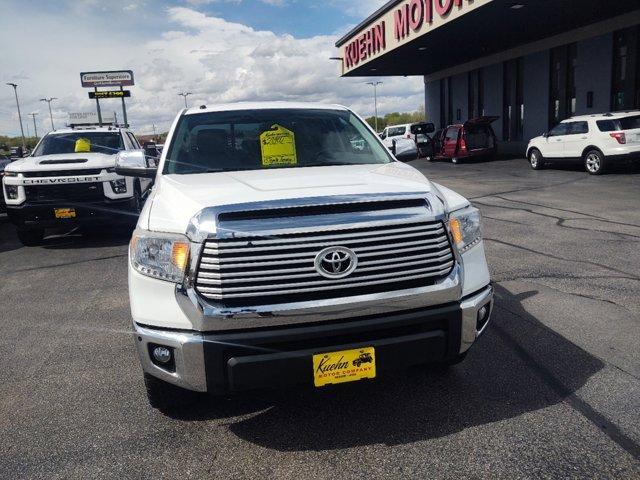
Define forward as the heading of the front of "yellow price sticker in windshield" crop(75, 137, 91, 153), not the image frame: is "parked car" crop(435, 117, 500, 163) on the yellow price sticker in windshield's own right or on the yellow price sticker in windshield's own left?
on the yellow price sticker in windshield's own left

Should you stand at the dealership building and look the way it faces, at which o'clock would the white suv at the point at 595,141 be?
The white suv is roughly at 10 o'clock from the dealership building.

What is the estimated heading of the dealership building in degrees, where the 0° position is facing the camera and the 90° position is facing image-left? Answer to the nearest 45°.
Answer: approximately 45°

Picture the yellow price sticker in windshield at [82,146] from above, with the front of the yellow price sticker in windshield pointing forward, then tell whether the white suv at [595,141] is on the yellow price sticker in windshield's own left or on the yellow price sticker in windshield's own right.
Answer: on the yellow price sticker in windshield's own left

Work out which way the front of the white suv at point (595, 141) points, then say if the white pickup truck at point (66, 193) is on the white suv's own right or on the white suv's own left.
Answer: on the white suv's own left

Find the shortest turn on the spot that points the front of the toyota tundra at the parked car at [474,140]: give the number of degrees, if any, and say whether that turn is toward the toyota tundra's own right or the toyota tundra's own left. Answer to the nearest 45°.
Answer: approximately 180°

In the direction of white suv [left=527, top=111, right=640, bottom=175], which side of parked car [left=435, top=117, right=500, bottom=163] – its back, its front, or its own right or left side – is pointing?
back

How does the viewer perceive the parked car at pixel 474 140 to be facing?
facing away from the viewer and to the left of the viewer

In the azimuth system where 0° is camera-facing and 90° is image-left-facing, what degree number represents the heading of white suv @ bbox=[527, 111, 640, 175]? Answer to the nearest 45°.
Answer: approximately 135°

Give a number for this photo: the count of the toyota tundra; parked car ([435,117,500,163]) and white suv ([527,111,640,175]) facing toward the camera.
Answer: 1

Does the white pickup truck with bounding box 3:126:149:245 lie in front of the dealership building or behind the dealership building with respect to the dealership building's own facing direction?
in front

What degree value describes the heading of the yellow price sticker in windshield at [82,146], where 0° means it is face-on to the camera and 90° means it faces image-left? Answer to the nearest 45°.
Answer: approximately 0°

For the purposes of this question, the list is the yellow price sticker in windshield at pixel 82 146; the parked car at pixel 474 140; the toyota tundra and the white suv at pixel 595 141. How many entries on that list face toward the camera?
2

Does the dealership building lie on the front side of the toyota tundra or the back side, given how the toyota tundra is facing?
on the back side
